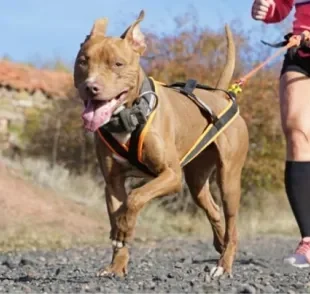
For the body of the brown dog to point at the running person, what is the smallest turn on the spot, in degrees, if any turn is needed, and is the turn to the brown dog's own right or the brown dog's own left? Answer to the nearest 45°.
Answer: approximately 135° to the brown dog's own left

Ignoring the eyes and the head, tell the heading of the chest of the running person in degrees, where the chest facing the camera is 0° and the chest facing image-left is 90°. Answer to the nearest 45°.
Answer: approximately 45°

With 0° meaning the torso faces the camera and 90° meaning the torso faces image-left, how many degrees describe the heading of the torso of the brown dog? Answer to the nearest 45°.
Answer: approximately 45°

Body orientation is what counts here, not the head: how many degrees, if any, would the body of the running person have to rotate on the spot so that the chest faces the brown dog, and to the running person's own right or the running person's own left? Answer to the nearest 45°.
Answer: approximately 45° to the running person's own right
